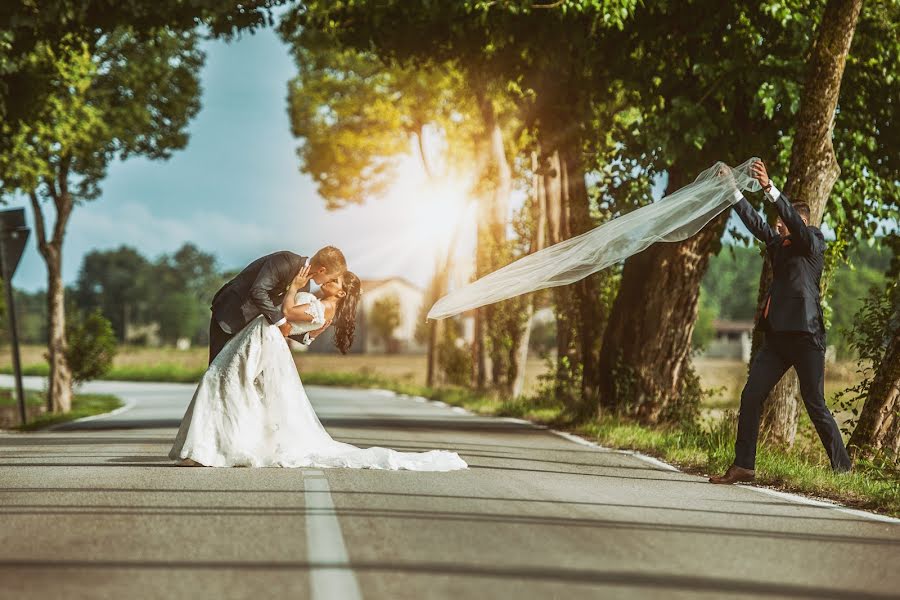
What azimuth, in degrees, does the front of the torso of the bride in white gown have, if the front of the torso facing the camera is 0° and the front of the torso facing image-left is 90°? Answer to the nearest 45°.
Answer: approximately 90°

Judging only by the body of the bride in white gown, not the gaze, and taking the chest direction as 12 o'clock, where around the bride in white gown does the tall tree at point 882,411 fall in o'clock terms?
The tall tree is roughly at 6 o'clock from the bride in white gown.

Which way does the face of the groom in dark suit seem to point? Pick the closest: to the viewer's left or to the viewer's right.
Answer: to the viewer's right

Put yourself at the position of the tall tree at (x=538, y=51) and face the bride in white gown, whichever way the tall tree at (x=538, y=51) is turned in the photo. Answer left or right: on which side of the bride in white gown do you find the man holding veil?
left

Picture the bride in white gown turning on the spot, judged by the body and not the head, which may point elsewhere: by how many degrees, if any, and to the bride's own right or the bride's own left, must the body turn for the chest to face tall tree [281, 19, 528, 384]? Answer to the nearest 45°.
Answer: approximately 90° to the bride's own right

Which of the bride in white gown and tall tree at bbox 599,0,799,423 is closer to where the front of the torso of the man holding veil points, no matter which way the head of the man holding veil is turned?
the bride in white gown

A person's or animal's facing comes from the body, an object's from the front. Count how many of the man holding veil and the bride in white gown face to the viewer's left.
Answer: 2

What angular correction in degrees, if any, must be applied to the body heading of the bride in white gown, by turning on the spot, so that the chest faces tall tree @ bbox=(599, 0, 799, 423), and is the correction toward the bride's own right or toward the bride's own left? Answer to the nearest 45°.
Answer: approximately 135° to the bride's own right

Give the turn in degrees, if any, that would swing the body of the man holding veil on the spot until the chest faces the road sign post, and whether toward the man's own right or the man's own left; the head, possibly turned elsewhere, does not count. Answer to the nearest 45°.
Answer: approximately 45° to the man's own right

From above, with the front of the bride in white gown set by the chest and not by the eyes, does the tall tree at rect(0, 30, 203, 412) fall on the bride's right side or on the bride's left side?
on the bride's right side

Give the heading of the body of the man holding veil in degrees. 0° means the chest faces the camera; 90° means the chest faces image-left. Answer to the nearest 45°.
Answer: approximately 90°

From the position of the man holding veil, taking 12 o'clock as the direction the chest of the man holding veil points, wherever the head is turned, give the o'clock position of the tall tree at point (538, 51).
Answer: The tall tree is roughly at 2 o'clock from the man holding veil.
